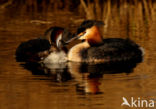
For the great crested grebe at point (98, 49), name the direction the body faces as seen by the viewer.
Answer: to the viewer's left

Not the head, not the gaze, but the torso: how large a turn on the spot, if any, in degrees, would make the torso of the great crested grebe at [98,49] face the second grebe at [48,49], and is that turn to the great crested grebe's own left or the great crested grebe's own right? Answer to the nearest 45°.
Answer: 0° — it already faces it
